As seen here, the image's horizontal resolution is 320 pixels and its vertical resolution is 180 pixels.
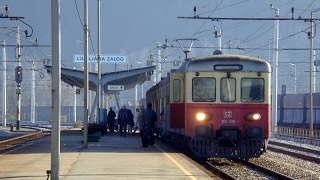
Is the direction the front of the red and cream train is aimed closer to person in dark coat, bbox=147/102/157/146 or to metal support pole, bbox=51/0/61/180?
the metal support pole

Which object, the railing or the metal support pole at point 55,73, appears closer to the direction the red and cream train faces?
the metal support pole

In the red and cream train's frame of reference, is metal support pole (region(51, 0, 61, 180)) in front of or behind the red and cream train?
in front

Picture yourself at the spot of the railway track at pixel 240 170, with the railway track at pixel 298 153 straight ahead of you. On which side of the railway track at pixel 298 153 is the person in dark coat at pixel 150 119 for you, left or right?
left

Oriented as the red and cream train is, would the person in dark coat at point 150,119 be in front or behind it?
in front

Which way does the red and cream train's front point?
toward the camera

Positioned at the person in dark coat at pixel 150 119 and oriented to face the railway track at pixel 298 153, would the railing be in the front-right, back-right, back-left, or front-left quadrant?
front-left
